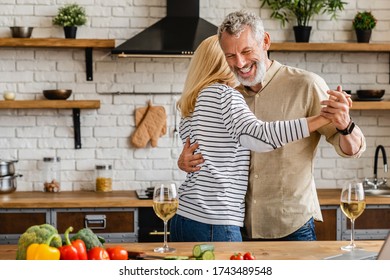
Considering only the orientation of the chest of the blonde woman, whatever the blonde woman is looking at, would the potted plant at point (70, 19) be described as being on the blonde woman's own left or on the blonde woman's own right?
on the blonde woman's own left

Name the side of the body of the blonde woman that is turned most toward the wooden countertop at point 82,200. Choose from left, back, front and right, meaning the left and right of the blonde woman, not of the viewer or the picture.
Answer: left

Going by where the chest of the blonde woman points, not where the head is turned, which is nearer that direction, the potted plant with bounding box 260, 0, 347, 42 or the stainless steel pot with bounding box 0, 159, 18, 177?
the potted plant

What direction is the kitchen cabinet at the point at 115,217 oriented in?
toward the camera

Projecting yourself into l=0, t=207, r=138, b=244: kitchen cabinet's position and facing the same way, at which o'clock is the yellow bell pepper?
The yellow bell pepper is roughly at 12 o'clock from the kitchen cabinet.

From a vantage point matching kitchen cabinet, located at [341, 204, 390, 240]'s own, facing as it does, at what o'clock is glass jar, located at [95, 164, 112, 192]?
The glass jar is roughly at 3 o'clock from the kitchen cabinet.

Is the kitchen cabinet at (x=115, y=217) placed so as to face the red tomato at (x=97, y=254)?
yes

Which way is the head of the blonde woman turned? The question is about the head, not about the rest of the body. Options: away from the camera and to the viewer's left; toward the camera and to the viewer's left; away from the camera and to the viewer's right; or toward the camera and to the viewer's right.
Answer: away from the camera and to the viewer's right

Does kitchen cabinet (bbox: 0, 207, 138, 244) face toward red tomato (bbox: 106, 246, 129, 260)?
yes

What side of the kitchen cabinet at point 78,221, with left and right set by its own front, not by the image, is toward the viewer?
front

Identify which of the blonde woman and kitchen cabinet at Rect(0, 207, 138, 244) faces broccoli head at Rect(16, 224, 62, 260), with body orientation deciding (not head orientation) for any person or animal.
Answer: the kitchen cabinet

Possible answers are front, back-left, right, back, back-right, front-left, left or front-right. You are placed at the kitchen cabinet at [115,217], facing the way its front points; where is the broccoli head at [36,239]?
front
